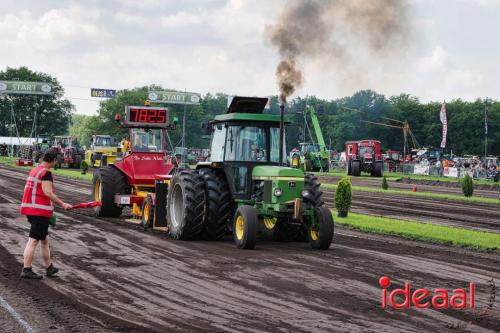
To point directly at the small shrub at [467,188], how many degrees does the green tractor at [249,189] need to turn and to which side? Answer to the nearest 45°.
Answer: approximately 90° to its left

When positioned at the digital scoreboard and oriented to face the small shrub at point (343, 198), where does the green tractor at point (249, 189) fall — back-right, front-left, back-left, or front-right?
front-right

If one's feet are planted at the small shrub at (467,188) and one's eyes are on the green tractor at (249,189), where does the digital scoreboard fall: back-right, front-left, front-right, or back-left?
front-right

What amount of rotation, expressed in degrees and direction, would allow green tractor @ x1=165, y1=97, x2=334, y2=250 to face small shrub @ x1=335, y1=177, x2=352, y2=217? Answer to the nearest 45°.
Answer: approximately 90° to its left

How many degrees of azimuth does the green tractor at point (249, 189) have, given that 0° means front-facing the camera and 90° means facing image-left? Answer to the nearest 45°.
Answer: approximately 315°

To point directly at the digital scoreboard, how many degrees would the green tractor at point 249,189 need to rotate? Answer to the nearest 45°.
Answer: approximately 180°
